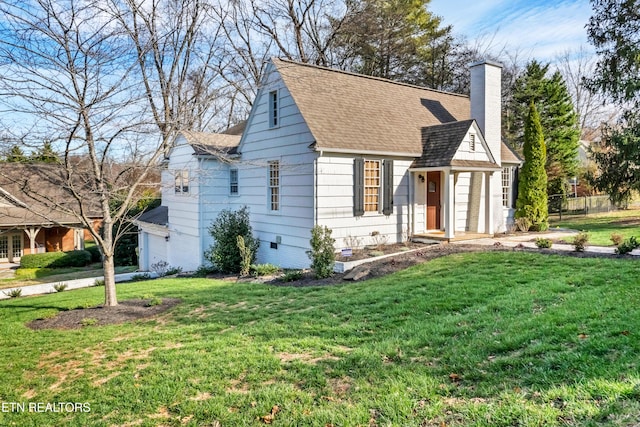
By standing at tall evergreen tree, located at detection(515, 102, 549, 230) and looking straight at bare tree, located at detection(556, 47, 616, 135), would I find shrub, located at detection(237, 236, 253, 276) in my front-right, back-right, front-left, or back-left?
back-left

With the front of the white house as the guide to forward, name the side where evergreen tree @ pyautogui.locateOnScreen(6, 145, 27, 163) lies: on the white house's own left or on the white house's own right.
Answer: on the white house's own right

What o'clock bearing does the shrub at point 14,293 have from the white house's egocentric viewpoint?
The shrub is roughly at 4 o'clock from the white house.

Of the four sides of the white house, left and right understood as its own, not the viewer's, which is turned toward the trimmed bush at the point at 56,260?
back

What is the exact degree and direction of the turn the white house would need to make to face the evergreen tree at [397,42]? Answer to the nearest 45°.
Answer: approximately 135° to its left

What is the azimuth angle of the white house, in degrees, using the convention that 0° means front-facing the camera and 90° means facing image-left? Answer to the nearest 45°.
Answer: approximately 315°

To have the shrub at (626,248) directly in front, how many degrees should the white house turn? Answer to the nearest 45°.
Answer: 0° — it already faces it

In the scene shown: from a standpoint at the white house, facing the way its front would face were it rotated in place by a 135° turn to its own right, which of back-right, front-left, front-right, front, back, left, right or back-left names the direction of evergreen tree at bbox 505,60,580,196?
back-right

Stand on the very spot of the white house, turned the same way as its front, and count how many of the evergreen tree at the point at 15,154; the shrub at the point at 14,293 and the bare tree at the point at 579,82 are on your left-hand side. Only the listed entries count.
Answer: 1

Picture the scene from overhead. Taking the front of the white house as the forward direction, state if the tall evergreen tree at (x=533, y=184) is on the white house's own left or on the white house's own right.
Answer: on the white house's own left

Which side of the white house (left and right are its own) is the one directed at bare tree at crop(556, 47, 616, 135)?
left

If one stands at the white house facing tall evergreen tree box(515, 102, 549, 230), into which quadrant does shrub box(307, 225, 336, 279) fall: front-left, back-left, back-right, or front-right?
back-right

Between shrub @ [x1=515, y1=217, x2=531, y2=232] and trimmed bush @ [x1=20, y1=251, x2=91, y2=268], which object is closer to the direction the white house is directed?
the shrub
